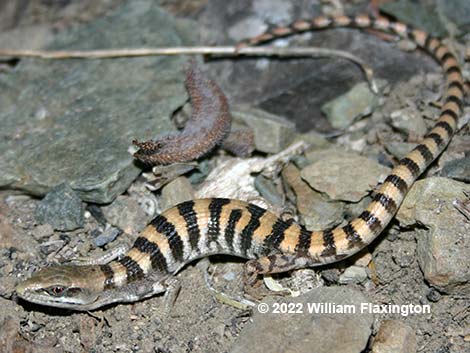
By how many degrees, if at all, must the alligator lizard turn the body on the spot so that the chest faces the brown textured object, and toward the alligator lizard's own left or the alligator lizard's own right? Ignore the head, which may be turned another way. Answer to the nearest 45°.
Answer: approximately 90° to the alligator lizard's own right

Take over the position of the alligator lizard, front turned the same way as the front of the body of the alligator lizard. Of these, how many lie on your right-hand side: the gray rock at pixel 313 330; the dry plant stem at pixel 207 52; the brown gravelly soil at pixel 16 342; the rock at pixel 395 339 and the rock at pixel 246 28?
2

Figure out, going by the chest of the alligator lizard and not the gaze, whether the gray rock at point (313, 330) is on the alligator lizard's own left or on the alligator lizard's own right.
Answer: on the alligator lizard's own left

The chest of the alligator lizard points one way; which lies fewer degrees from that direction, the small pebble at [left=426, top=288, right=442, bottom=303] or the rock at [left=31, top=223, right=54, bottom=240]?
the rock

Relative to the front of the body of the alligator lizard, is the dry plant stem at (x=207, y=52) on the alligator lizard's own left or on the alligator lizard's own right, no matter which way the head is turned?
on the alligator lizard's own right

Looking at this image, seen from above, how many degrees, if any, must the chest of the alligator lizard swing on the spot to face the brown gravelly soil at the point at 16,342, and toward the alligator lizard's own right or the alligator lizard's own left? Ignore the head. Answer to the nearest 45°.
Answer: approximately 45° to the alligator lizard's own left

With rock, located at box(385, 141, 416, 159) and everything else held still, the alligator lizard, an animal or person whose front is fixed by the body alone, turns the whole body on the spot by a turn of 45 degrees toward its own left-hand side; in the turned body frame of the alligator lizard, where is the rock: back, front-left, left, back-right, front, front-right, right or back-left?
back

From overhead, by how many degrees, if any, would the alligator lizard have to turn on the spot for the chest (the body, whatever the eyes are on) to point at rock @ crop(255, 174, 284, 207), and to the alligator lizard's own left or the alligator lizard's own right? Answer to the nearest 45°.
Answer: approximately 135° to the alligator lizard's own right

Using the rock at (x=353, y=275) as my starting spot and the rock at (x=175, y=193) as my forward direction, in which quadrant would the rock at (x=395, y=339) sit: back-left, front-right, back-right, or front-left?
back-left

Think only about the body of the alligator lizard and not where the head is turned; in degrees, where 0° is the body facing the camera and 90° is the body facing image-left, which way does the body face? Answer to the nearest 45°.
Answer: approximately 90°

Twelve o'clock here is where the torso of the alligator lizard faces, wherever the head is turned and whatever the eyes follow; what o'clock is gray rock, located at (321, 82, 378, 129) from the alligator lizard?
The gray rock is roughly at 4 o'clock from the alligator lizard.
